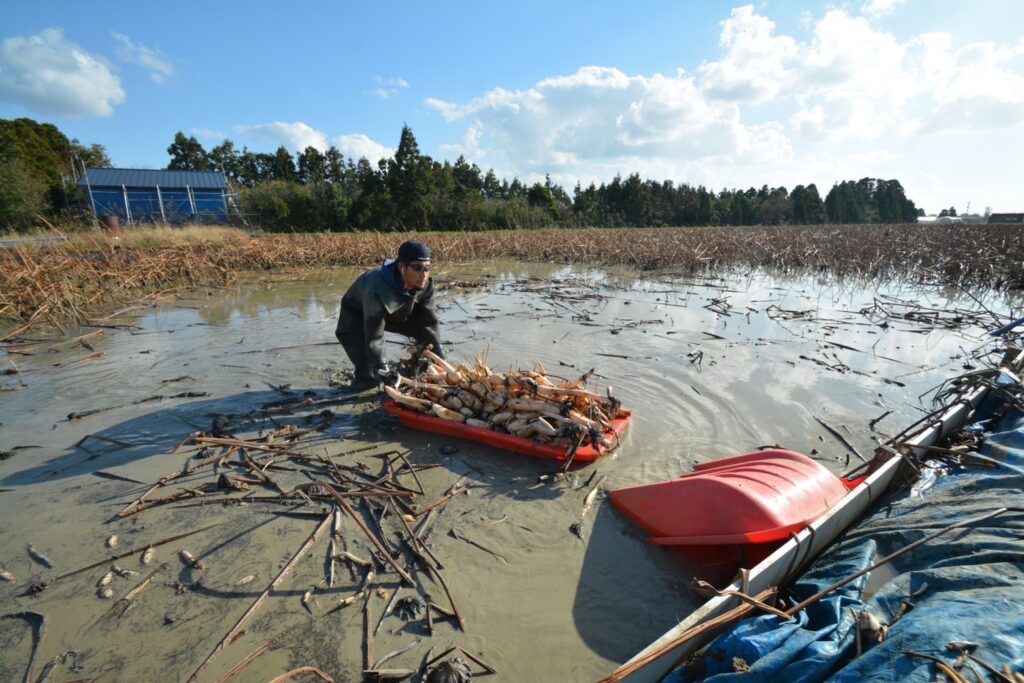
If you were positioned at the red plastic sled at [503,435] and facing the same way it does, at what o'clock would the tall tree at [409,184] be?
The tall tree is roughly at 7 o'clock from the red plastic sled.

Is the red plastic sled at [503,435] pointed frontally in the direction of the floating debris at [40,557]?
no

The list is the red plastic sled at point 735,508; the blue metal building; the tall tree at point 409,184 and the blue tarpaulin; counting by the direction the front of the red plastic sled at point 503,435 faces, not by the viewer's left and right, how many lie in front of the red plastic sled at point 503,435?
2

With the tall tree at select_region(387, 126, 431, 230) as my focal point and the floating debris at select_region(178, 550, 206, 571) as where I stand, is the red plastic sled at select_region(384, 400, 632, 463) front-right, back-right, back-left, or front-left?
front-right

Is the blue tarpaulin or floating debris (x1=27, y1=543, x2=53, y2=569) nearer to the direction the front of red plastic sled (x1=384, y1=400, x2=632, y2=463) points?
the blue tarpaulin

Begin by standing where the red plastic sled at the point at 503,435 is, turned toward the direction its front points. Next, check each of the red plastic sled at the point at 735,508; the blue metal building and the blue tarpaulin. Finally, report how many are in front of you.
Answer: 2

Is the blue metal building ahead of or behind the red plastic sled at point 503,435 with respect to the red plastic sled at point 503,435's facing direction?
behind

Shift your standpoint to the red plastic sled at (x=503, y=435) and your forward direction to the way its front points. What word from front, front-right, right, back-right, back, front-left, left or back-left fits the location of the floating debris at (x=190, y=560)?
right

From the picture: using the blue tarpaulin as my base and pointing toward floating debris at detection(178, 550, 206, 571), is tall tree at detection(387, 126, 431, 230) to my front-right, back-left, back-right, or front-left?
front-right

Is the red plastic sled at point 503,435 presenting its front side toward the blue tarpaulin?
yes

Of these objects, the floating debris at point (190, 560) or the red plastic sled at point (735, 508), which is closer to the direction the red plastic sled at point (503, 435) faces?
the red plastic sled

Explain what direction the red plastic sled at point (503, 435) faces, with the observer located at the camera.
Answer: facing the viewer and to the right of the viewer

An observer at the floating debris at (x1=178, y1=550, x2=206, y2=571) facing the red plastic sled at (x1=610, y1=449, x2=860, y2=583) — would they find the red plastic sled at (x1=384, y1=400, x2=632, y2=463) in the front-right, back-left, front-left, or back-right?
front-left

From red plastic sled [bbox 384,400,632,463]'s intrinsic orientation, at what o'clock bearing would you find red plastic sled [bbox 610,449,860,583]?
red plastic sled [bbox 610,449,860,583] is roughly at 12 o'clock from red plastic sled [bbox 384,400,632,463].

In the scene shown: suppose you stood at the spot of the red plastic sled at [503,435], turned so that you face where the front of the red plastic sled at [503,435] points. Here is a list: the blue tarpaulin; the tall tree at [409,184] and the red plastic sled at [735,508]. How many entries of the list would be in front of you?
2
